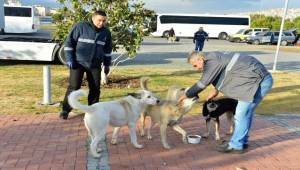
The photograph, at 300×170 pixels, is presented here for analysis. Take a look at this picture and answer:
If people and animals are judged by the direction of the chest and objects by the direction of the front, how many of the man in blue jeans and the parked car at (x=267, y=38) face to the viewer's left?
2

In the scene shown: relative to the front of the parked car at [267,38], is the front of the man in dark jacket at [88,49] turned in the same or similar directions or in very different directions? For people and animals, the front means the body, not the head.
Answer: very different directions

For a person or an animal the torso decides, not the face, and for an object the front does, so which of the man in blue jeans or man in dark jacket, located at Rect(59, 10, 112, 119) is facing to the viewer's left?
the man in blue jeans

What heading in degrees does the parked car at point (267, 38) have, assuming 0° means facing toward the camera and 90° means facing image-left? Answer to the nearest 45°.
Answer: approximately 90°

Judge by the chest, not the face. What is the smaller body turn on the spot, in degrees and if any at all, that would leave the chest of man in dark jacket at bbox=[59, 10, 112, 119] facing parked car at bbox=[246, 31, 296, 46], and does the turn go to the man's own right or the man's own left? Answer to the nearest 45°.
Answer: approximately 90° to the man's own left

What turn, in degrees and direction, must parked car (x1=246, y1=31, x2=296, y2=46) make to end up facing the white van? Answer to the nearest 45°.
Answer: approximately 45° to its left

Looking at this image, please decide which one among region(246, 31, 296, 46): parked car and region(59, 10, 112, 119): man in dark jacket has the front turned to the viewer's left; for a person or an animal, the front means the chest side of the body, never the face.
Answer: the parked car

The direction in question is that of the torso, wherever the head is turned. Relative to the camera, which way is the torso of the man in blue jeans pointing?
to the viewer's left

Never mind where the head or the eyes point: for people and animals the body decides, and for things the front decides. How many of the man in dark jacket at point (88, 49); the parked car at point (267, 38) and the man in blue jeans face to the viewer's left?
2

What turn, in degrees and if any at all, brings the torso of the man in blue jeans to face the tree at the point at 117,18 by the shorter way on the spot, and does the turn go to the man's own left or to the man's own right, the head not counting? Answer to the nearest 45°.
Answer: approximately 45° to the man's own right

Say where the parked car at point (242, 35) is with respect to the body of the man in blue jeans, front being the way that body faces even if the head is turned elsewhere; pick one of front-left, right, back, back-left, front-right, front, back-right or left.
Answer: right
